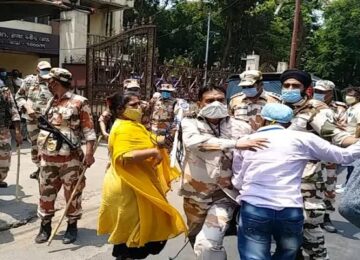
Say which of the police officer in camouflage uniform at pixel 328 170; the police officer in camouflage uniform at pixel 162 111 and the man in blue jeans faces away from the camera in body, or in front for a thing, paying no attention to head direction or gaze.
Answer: the man in blue jeans

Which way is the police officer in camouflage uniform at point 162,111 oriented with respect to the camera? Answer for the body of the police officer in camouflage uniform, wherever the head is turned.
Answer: toward the camera

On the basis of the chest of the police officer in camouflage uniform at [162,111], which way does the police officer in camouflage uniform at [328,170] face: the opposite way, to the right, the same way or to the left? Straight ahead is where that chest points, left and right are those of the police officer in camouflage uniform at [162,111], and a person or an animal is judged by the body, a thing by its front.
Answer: the same way

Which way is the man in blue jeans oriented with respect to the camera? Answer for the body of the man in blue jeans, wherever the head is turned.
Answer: away from the camera

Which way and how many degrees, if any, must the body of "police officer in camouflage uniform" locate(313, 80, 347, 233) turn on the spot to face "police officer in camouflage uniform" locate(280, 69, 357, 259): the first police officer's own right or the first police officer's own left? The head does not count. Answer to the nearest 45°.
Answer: approximately 45° to the first police officer's own left

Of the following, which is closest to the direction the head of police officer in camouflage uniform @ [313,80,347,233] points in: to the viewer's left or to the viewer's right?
to the viewer's left

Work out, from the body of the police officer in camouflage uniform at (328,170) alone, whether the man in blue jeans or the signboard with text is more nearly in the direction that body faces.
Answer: the man in blue jeans

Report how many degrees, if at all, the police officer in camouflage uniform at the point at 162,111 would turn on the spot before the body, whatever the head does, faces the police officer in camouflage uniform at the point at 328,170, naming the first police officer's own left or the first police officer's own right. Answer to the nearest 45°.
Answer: approximately 45° to the first police officer's own left

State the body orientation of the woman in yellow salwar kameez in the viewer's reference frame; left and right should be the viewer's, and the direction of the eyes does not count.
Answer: facing to the right of the viewer

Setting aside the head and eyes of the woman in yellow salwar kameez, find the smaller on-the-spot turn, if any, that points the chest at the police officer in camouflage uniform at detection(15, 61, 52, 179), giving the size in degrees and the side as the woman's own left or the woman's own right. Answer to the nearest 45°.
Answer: approximately 135° to the woman's own left

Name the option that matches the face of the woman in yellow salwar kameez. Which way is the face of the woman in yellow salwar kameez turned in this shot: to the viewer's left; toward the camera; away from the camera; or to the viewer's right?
to the viewer's right
